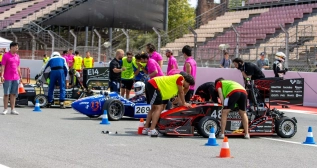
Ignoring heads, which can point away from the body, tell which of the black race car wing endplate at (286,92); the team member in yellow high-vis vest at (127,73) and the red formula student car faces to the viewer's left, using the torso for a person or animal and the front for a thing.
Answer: the red formula student car

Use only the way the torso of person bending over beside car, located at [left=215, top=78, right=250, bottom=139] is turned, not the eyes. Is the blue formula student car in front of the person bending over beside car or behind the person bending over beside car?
in front

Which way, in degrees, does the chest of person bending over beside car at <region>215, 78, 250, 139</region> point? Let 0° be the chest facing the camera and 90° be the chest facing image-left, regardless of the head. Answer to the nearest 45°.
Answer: approximately 135°

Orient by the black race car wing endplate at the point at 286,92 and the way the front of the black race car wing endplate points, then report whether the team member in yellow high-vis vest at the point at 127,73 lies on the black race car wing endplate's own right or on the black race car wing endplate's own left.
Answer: on the black race car wing endplate's own right

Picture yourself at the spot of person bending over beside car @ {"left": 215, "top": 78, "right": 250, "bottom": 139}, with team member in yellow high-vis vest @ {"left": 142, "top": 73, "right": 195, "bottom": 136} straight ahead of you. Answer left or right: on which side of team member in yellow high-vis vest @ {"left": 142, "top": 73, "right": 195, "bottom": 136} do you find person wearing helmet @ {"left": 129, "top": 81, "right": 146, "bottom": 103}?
right

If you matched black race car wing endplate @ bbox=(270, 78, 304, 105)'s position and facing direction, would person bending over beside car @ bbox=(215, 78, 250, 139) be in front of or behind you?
in front
